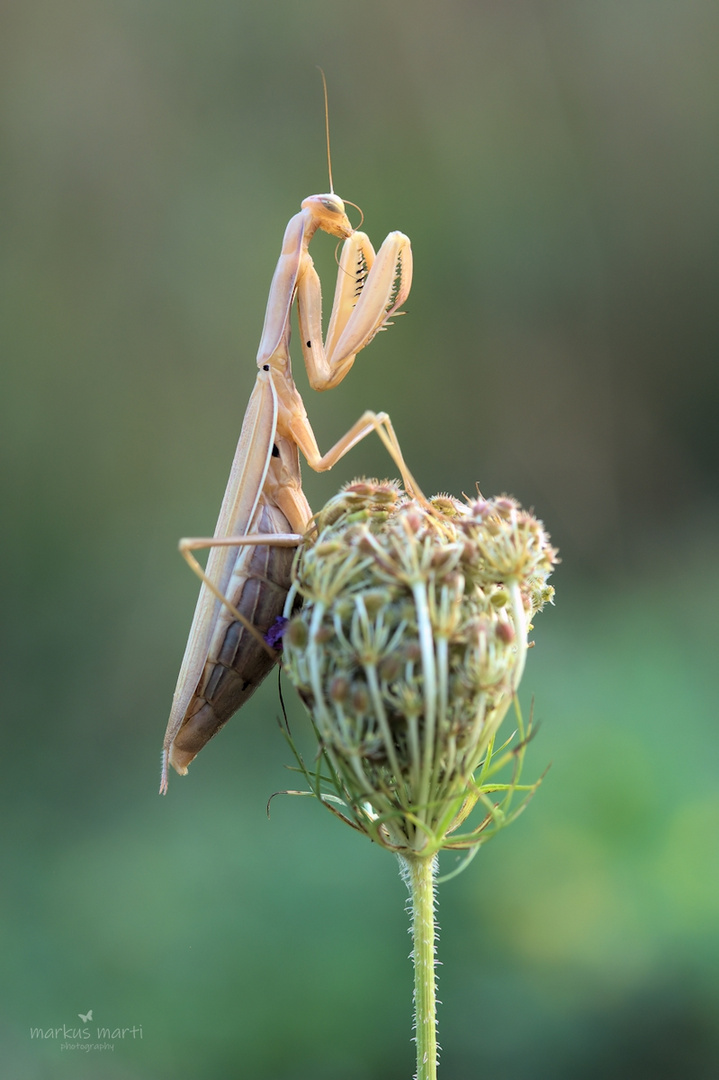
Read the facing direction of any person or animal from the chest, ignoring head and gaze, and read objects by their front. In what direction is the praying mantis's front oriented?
to the viewer's right
